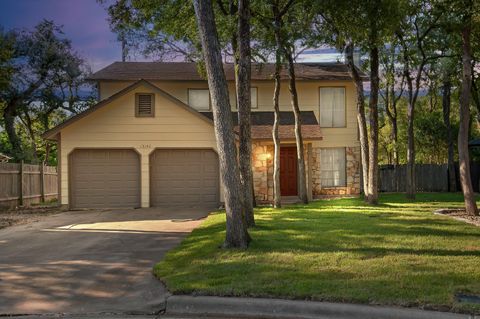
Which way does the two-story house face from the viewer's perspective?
toward the camera

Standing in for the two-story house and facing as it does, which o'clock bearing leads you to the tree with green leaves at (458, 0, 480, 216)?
The tree with green leaves is roughly at 10 o'clock from the two-story house.

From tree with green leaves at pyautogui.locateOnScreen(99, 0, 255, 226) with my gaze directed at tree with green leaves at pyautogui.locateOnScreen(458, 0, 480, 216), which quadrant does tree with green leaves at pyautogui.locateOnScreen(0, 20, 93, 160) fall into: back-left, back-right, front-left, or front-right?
back-left

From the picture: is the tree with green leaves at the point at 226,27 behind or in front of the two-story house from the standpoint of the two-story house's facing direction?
in front

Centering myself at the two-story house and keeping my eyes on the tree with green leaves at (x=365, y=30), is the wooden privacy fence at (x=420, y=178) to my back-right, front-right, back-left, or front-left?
front-left

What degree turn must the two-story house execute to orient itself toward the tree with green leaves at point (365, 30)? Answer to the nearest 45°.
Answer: approximately 45° to its left

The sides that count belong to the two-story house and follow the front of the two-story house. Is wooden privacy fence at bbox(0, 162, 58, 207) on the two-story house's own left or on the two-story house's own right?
on the two-story house's own right

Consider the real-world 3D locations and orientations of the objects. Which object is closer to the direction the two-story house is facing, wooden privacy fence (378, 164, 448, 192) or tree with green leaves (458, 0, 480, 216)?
the tree with green leaves

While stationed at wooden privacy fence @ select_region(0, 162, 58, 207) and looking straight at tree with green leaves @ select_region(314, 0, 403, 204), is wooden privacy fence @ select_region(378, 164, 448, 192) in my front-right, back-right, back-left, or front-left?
front-left

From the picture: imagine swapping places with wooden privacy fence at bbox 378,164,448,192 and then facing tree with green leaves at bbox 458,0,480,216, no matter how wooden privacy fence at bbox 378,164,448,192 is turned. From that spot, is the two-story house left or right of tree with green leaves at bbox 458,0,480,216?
right

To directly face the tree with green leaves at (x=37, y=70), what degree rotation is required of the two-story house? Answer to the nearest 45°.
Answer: approximately 135° to its right

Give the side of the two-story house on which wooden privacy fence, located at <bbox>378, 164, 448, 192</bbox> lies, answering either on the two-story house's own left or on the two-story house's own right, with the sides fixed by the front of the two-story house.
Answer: on the two-story house's own left
